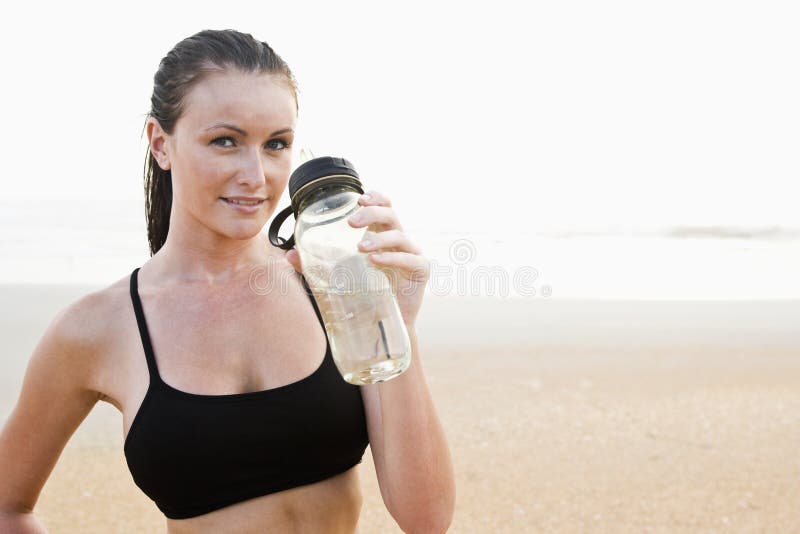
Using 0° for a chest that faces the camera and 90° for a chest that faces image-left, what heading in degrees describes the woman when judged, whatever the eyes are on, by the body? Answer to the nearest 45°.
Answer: approximately 315°
